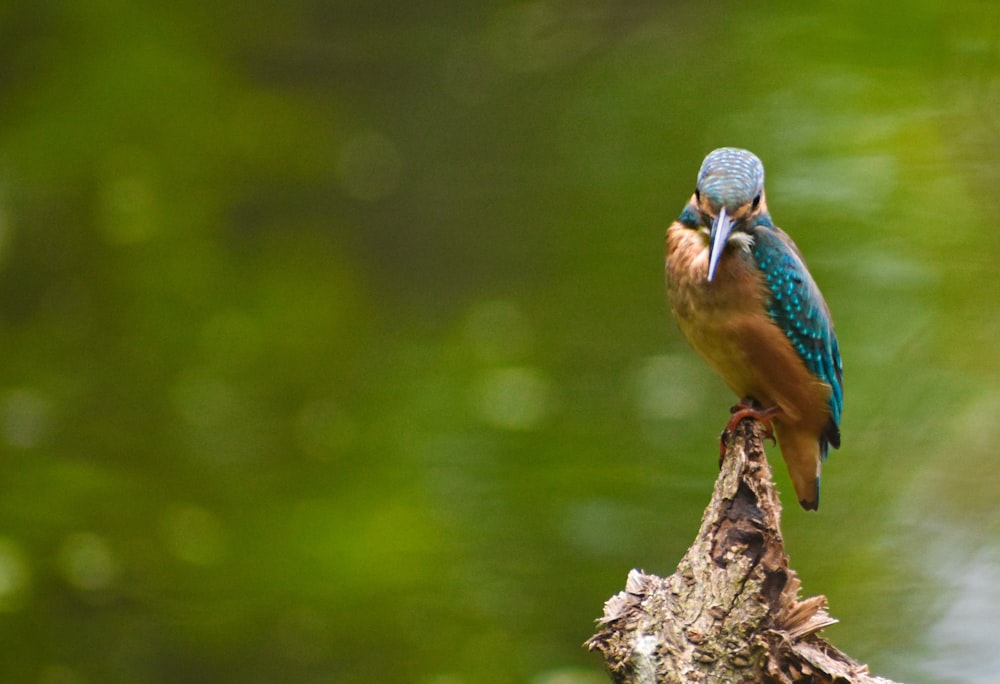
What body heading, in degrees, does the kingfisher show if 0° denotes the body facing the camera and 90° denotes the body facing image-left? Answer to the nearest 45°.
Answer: approximately 45°
